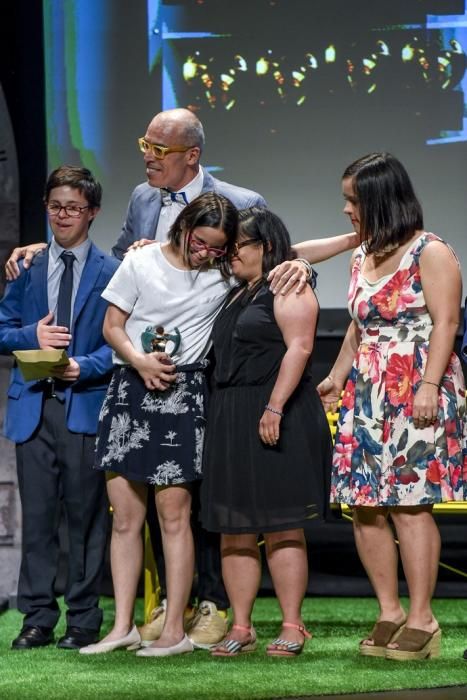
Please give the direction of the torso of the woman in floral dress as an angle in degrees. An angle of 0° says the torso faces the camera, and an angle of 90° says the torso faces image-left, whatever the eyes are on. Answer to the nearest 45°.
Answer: approximately 45°

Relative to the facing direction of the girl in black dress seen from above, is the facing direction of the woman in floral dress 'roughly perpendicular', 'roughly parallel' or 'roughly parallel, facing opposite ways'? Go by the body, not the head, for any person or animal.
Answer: roughly parallel

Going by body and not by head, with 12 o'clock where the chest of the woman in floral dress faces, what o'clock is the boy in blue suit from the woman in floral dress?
The boy in blue suit is roughly at 2 o'clock from the woman in floral dress.

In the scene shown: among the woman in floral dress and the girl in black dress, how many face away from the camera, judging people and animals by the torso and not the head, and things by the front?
0

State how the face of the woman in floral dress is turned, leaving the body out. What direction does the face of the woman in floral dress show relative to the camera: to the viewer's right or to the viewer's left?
to the viewer's left

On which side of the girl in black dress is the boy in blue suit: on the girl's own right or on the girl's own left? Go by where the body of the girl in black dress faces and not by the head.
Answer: on the girl's own right

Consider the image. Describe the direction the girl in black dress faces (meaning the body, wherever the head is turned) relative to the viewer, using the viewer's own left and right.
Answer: facing the viewer and to the left of the viewer
